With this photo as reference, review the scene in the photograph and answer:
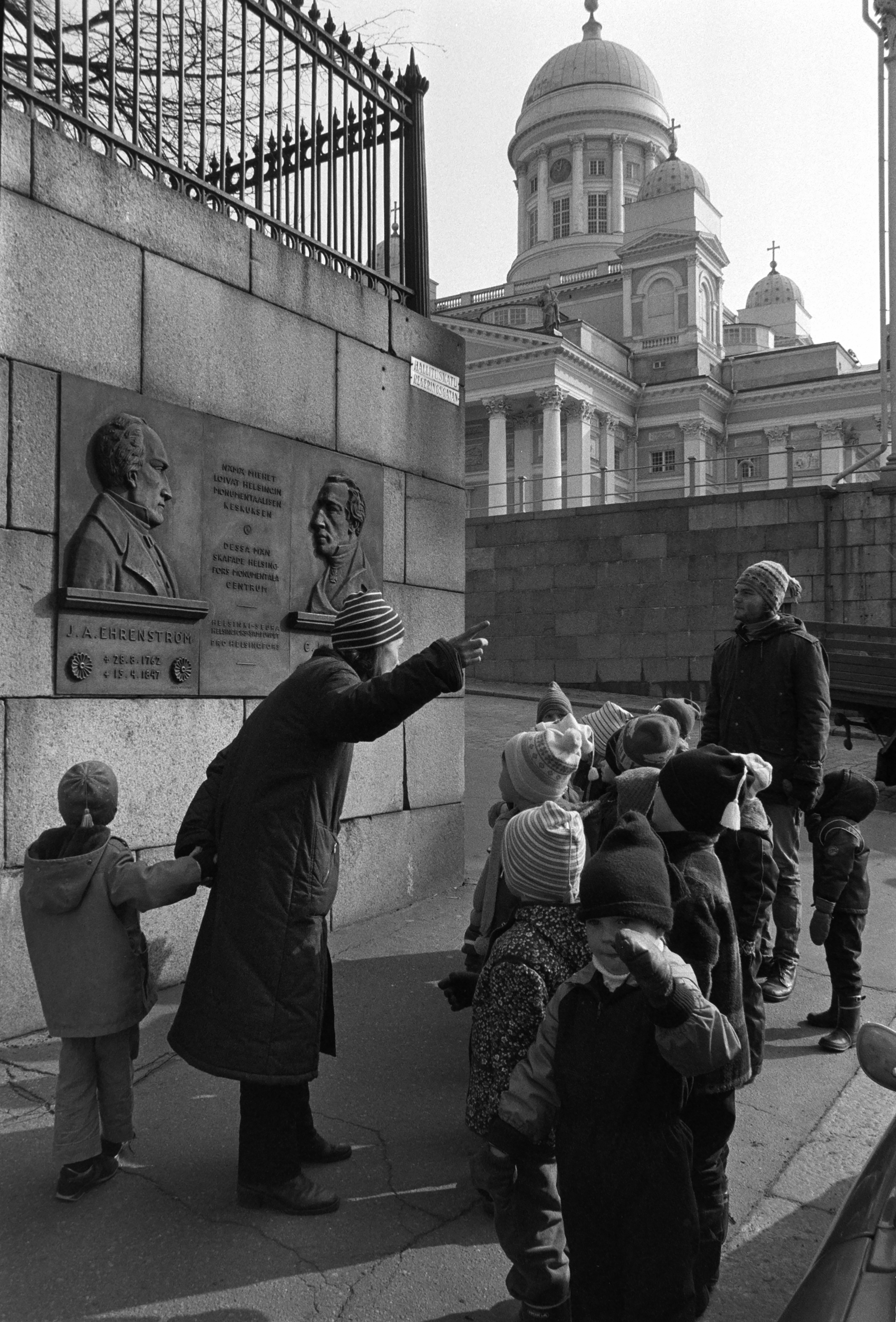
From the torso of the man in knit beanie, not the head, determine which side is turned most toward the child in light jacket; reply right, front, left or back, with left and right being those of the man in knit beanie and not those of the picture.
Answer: front

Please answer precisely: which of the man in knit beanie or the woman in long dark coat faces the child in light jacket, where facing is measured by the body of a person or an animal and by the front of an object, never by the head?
the man in knit beanie

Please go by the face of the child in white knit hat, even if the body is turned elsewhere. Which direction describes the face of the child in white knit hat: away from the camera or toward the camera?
away from the camera

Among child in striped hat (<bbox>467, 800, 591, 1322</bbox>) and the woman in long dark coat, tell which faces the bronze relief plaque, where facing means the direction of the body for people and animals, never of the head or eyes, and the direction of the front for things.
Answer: the child in striped hat

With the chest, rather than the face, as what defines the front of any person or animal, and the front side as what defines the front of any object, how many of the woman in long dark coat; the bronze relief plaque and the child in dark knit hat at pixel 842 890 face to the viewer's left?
1

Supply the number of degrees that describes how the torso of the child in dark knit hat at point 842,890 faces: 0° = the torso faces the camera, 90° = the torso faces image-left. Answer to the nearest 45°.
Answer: approximately 90°

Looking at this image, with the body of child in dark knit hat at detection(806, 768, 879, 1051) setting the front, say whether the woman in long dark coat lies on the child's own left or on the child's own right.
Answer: on the child's own left

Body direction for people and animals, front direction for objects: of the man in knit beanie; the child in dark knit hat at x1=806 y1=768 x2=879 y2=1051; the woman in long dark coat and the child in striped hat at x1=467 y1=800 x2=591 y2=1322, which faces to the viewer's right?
the woman in long dark coat

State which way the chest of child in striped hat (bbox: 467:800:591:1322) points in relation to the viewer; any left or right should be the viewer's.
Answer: facing away from the viewer and to the left of the viewer

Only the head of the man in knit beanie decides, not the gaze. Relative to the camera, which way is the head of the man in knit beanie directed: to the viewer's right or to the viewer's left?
to the viewer's left

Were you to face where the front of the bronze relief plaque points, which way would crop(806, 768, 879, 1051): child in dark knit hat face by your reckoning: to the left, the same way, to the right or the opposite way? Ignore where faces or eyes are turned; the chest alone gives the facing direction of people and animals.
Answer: the opposite way

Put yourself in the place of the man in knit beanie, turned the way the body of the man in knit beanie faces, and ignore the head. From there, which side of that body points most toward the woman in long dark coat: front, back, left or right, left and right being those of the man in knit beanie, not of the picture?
front
